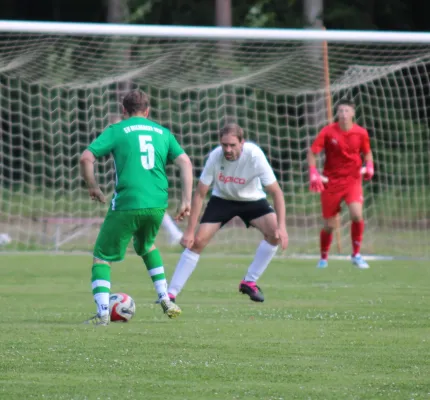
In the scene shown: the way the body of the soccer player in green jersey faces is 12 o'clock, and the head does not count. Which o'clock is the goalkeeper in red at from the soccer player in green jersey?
The goalkeeper in red is roughly at 1 o'clock from the soccer player in green jersey.

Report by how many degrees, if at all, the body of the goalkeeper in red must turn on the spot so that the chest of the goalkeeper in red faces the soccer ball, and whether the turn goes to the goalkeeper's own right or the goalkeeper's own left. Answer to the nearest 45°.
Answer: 0° — they already face it

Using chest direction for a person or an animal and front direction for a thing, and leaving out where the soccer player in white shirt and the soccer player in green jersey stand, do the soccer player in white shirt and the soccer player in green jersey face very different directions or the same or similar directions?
very different directions

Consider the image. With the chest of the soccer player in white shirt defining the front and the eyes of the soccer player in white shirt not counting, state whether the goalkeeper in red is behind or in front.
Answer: behind

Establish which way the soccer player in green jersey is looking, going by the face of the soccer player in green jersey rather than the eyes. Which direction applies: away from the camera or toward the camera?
away from the camera

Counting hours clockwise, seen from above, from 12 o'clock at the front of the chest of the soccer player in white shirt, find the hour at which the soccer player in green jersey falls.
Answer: The soccer player in green jersey is roughly at 1 o'clock from the soccer player in white shirt.

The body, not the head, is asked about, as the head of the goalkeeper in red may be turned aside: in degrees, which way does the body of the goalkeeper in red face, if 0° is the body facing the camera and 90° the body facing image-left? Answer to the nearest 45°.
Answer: approximately 0°

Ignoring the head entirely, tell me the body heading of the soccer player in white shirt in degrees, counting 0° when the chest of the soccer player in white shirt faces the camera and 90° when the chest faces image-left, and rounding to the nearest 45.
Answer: approximately 0°

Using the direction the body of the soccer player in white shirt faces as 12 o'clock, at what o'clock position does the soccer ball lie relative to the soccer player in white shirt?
The soccer ball is roughly at 1 o'clock from the soccer player in white shirt.

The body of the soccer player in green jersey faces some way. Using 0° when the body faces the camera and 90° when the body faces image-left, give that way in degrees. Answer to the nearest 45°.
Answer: approximately 180°
